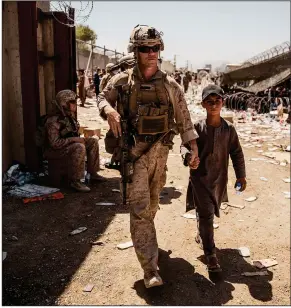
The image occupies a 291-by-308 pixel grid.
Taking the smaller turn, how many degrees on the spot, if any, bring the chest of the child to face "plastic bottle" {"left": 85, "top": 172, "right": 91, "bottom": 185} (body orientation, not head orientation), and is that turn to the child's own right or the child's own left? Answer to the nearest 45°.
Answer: approximately 135° to the child's own right

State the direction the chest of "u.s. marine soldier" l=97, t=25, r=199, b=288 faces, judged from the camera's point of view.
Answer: toward the camera

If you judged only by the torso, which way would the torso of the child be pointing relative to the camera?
toward the camera
